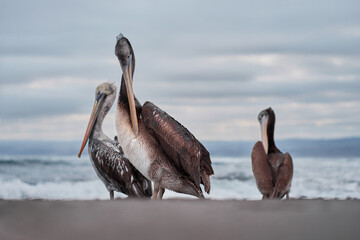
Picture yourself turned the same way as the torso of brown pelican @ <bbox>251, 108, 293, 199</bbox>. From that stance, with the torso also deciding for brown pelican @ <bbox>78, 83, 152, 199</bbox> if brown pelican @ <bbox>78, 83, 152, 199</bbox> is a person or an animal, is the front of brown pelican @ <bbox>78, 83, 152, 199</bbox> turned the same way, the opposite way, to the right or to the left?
to the left

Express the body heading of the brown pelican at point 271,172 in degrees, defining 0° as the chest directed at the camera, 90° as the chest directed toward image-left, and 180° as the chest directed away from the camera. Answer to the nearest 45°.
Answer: approximately 180°

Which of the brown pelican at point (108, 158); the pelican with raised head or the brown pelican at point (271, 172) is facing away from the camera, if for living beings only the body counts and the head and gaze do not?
the brown pelican at point (271, 172)

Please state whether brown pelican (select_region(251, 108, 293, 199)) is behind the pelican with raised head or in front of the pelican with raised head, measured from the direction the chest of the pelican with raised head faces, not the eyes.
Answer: behind

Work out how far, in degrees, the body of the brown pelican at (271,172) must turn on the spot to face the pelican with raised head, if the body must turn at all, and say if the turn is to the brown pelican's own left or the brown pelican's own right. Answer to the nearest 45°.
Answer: approximately 135° to the brown pelican's own left

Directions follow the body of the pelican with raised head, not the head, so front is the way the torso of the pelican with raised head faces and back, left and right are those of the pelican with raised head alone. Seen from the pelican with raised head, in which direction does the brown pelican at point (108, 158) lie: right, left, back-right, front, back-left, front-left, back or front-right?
right

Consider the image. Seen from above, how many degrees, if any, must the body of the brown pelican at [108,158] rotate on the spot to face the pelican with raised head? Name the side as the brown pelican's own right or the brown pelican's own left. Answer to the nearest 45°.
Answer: approximately 135° to the brown pelican's own left

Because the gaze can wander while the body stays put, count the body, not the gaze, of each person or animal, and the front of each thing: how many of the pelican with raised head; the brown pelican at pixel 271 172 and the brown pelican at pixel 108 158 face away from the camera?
1

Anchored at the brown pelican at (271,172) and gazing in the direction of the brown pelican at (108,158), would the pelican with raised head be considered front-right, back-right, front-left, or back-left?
front-left

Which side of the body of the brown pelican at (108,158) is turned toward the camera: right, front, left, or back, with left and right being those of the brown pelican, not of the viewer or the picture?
left

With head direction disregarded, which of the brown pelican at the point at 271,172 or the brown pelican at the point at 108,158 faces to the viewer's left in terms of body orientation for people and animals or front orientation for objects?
the brown pelican at the point at 108,158

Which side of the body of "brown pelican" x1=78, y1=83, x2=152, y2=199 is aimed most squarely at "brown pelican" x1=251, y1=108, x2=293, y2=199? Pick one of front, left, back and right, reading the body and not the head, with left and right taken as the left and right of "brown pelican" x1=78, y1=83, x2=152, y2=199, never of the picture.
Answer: back

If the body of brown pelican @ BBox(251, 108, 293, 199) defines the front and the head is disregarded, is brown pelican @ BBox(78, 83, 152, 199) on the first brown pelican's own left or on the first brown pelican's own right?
on the first brown pelican's own left
